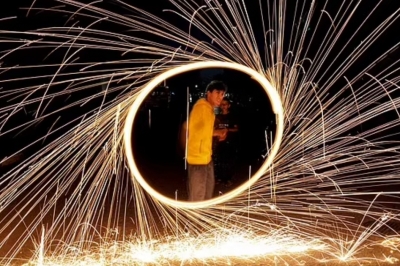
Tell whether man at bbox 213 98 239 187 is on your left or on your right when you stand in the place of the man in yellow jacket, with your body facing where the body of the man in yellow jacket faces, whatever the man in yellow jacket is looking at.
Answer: on your left

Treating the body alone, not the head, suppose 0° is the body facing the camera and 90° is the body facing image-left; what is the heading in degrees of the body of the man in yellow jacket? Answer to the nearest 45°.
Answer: approximately 270°
